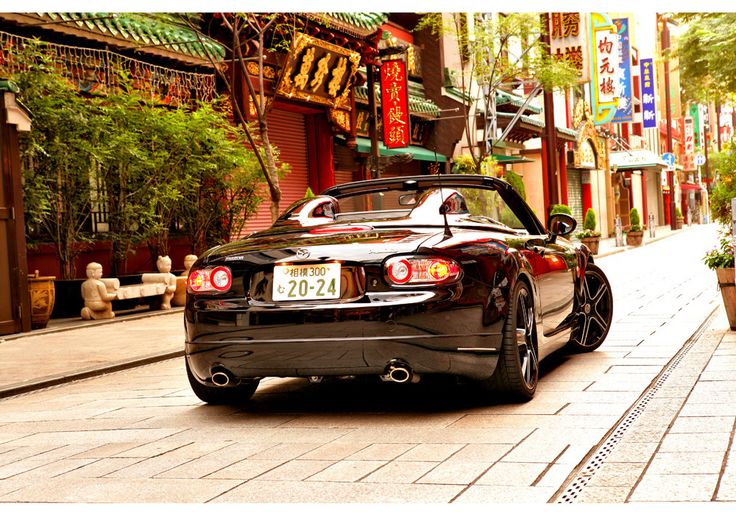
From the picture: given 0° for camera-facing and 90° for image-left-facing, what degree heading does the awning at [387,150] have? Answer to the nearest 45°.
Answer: approximately 315°

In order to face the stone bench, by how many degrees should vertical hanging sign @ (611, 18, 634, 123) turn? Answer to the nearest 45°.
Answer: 0° — it already faces it

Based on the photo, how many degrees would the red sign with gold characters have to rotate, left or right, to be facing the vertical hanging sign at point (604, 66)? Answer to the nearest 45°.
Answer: approximately 135° to its left

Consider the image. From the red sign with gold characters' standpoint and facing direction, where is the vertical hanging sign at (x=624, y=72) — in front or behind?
behind

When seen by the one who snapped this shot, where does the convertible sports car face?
facing away from the viewer and to the right of the viewer

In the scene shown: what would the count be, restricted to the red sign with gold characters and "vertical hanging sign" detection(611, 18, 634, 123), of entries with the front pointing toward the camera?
2
